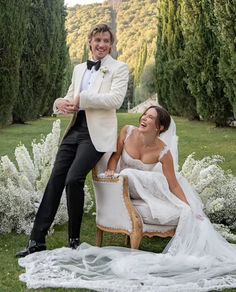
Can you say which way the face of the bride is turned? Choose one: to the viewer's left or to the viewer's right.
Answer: to the viewer's left

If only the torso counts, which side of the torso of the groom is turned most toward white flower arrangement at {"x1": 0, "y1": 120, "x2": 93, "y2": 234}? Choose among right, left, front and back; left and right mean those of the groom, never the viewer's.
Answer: right

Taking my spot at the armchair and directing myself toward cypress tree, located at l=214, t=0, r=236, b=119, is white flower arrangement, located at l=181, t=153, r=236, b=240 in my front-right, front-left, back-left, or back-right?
front-right

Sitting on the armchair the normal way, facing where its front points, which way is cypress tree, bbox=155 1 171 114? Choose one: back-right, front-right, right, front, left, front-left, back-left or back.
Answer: back-left

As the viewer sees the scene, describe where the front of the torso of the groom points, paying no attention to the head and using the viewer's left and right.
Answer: facing the viewer and to the left of the viewer

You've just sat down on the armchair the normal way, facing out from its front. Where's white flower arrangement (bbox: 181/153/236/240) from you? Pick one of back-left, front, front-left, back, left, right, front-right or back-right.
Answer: left

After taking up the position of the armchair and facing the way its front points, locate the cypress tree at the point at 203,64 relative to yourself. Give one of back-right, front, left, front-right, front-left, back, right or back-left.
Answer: back-left

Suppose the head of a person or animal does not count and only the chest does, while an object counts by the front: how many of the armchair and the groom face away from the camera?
0

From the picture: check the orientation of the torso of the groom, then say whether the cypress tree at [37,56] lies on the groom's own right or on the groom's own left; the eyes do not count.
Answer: on the groom's own right

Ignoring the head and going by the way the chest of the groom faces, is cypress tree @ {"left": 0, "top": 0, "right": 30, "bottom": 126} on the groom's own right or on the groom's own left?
on the groom's own right

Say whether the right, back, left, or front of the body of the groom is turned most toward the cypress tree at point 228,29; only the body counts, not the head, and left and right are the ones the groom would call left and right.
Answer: back

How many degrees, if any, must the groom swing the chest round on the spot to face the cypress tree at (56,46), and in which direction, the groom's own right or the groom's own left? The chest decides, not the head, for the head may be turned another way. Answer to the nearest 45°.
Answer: approximately 135° to the groom's own right

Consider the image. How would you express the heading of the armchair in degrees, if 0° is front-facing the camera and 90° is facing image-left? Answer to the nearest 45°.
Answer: approximately 315°
